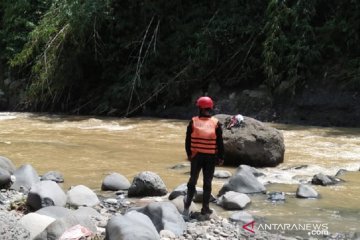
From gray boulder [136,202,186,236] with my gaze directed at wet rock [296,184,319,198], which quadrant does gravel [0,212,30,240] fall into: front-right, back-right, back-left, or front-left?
back-left

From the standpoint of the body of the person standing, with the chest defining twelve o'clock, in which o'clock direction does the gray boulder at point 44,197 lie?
The gray boulder is roughly at 9 o'clock from the person standing.

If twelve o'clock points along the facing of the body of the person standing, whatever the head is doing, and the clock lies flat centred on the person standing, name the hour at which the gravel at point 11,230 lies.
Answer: The gravel is roughly at 8 o'clock from the person standing.

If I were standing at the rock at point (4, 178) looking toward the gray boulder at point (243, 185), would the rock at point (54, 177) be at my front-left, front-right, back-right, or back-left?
front-left

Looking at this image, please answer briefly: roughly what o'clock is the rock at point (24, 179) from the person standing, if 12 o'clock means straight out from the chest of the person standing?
The rock is roughly at 10 o'clock from the person standing.

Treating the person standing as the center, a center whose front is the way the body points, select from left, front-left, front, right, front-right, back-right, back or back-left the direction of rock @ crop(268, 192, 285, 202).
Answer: front-right

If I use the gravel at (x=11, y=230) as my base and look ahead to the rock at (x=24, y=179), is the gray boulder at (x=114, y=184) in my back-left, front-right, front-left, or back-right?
front-right

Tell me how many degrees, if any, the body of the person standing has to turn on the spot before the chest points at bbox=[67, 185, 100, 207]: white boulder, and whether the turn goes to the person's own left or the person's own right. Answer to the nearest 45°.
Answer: approximately 90° to the person's own left

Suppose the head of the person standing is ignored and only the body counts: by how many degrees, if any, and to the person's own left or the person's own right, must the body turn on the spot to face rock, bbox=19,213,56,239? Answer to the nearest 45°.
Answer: approximately 135° to the person's own left

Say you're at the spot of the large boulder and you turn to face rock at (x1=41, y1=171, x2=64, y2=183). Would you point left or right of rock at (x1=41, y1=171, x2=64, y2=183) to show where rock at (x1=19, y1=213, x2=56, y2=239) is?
left

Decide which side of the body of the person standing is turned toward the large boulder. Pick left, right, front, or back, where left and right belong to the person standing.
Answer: front

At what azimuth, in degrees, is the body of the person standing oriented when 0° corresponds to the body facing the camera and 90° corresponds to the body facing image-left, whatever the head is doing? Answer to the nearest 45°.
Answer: approximately 180°

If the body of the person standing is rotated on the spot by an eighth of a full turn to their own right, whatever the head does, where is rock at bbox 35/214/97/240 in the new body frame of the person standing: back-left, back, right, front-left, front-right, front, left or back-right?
back

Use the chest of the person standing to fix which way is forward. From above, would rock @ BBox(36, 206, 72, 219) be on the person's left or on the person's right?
on the person's left

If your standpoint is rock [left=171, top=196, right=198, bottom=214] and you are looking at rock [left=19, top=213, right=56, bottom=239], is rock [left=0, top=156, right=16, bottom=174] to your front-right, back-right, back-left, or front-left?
front-right
